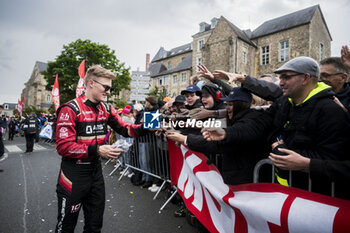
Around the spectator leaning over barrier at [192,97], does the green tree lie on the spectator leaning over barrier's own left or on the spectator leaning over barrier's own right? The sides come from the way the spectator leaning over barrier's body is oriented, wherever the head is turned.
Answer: on the spectator leaning over barrier's own right

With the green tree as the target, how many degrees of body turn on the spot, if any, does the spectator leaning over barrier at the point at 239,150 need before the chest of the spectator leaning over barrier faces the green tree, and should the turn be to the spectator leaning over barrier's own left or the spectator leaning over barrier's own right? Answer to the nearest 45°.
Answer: approximately 45° to the spectator leaning over barrier's own right

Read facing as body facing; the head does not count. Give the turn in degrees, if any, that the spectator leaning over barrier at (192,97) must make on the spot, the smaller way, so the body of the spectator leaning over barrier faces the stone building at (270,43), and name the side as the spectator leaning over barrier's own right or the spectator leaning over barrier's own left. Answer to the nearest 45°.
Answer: approximately 135° to the spectator leaning over barrier's own right

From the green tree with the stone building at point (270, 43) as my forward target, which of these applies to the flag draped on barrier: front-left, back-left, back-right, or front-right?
front-right

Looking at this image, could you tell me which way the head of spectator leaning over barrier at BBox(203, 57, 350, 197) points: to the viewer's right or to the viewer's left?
to the viewer's left

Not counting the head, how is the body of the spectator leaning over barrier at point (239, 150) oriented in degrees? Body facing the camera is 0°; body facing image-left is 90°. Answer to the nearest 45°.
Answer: approximately 90°

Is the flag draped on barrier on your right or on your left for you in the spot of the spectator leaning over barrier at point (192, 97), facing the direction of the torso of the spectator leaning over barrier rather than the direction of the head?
on your left

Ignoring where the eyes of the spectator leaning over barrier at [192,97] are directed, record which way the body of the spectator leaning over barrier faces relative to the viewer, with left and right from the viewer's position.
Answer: facing the viewer and to the left of the viewer

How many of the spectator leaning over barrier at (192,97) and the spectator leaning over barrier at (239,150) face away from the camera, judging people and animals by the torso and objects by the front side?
0
